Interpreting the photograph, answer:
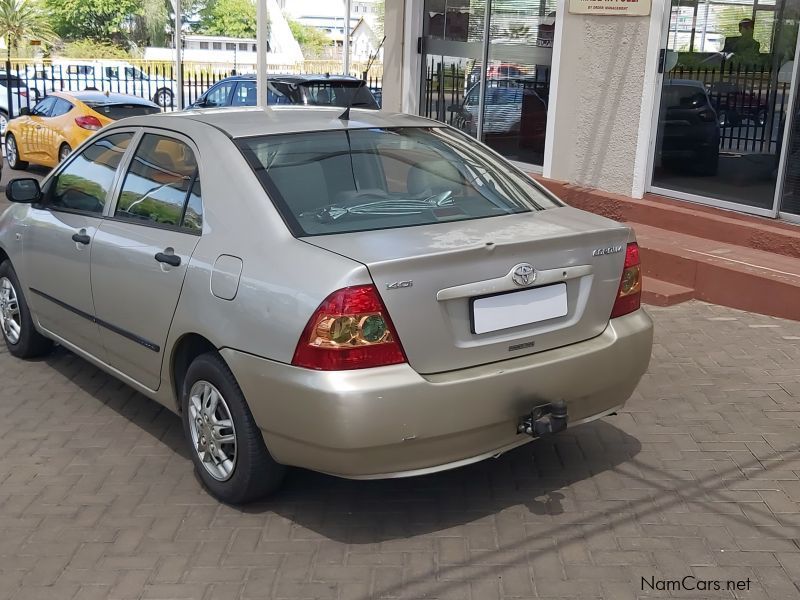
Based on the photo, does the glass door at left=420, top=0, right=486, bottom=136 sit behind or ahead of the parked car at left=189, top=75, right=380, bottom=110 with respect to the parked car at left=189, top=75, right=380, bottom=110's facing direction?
behind

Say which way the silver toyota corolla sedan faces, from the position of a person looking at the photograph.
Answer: facing away from the viewer and to the left of the viewer

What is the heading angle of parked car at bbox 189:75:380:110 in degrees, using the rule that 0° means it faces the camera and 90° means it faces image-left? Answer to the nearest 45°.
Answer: approximately 135°

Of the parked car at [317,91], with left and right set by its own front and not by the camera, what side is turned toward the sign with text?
back

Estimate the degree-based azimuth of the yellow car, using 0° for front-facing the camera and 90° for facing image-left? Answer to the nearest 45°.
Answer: approximately 135°

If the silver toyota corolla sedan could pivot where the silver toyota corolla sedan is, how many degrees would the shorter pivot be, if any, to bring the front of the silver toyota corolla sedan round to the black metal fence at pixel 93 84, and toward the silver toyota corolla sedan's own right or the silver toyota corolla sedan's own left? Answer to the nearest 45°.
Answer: approximately 45° to the silver toyota corolla sedan's own right

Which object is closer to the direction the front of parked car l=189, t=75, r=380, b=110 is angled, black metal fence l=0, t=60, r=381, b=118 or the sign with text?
the black metal fence

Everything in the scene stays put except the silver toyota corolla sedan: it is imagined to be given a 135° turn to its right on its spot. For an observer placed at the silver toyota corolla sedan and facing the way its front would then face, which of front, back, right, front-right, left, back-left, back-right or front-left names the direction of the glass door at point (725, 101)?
front-left

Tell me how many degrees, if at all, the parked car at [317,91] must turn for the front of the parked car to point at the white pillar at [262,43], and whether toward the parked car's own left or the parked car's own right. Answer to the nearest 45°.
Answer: approximately 135° to the parked car's own left
